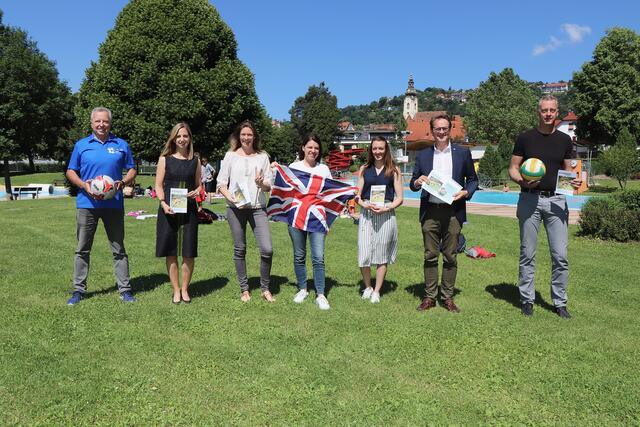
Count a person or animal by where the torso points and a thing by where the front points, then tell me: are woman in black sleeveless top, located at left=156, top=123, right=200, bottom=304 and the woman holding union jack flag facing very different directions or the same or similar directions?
same or similar directions

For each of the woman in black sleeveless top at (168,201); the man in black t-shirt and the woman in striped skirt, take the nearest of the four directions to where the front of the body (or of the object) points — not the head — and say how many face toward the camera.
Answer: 3

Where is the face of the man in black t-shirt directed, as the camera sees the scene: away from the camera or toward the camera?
toward the camera

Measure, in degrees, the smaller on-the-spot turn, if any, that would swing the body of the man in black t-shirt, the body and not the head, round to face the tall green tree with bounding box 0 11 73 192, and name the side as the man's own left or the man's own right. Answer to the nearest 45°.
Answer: approximately 135° to the man's own right

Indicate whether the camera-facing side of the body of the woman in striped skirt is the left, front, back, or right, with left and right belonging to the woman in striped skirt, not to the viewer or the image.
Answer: front

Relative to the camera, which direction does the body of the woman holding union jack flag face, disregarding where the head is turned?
toward the camera

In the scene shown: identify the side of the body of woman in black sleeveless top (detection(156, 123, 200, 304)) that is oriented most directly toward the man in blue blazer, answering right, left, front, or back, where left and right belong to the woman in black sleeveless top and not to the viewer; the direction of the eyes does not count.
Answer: left

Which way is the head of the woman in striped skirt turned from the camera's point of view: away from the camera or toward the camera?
toward the camera

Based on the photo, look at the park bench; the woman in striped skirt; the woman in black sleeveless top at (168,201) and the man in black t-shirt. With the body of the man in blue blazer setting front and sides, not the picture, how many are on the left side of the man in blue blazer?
1

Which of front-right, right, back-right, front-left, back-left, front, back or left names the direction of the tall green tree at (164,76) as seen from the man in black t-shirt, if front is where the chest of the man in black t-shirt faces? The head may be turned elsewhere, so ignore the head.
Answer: back-right

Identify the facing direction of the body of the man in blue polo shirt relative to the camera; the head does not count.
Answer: toward the camera

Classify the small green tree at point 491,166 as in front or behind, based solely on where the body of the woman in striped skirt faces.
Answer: behind
